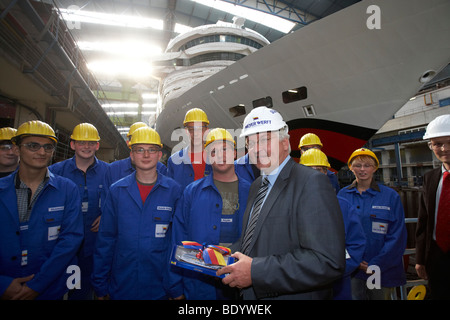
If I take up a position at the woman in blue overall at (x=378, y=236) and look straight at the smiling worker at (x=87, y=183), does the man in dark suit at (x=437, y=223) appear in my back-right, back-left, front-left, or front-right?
back-left

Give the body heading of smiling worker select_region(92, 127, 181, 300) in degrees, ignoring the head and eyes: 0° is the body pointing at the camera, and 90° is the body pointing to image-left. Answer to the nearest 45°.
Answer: approximately 0°

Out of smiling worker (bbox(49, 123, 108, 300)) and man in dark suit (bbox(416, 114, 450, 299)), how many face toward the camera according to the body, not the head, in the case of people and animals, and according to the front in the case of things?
2

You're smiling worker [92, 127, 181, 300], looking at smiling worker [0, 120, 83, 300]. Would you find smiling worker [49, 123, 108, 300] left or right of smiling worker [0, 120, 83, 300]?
right

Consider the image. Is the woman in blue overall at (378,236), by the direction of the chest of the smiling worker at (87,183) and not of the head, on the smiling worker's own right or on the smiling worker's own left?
on the smiling worker's own left

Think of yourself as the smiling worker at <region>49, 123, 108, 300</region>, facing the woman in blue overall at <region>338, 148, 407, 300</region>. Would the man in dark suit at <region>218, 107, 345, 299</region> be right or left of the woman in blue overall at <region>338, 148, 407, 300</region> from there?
right
